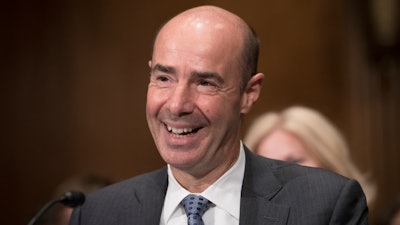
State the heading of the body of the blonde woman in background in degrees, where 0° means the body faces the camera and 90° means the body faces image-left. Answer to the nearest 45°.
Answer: approximately 45°

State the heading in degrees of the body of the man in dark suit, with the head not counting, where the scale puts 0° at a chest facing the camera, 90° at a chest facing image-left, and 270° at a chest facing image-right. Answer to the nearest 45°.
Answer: approximately 45°

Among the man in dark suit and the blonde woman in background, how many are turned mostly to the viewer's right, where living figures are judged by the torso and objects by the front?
0

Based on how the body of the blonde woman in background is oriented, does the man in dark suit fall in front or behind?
in front

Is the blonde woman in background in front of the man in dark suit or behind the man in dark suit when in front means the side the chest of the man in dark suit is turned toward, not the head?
behind
